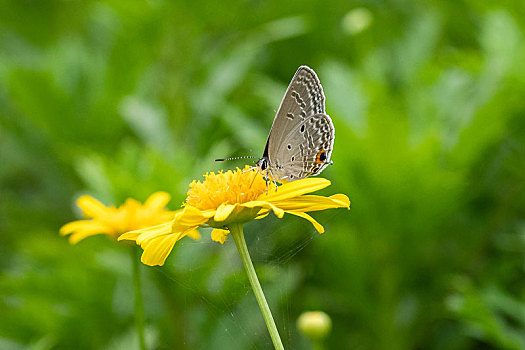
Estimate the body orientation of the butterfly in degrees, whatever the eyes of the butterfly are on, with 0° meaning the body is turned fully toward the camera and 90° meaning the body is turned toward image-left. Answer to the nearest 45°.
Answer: approximately 90°
